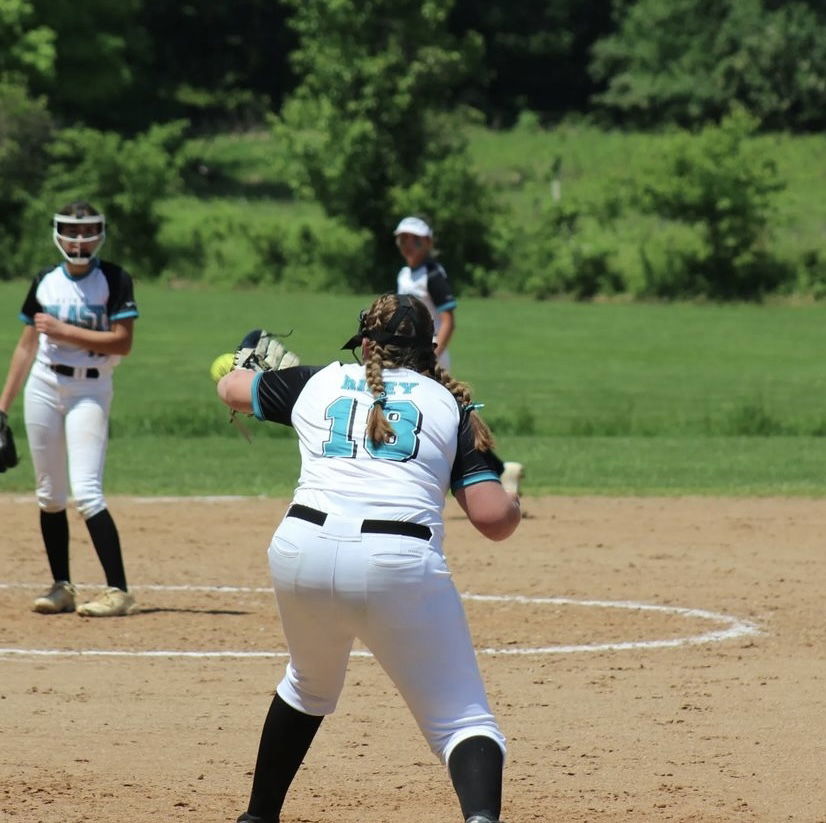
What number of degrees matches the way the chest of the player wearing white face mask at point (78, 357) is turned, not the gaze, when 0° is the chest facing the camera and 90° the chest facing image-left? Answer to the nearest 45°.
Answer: approximately 0°

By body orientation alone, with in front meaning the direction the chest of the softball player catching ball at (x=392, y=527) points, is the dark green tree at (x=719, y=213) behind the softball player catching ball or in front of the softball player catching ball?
in front

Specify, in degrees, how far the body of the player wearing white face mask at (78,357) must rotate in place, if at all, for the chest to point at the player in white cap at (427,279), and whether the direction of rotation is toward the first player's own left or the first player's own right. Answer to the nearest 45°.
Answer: approximately 135° to the first player's own left

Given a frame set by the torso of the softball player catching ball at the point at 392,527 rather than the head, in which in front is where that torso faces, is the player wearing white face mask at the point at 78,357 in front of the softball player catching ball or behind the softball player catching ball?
in front

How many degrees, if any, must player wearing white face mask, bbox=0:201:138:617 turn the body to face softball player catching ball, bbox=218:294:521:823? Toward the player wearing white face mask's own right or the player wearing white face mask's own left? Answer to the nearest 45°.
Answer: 0° — they already face them

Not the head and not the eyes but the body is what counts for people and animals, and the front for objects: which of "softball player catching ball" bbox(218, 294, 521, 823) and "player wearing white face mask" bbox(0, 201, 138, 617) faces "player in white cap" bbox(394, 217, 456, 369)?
the softball player catching ball

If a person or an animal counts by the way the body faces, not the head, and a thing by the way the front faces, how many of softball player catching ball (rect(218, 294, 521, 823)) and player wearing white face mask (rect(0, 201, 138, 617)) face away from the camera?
1

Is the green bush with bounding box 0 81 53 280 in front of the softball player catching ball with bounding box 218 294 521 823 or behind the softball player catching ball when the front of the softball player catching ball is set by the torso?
in front

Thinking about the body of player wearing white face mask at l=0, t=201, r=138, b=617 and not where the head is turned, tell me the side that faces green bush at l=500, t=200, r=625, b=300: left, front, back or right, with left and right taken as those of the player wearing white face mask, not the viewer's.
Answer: back

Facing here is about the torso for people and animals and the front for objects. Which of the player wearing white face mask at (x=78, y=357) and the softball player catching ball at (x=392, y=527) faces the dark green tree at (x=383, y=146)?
the softball player catching ball

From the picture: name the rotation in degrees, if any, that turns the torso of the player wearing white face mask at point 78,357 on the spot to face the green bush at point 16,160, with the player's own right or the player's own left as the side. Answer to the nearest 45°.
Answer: approximately 180°

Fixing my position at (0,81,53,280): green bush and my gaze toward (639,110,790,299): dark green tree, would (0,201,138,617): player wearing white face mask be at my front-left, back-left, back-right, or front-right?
front-right

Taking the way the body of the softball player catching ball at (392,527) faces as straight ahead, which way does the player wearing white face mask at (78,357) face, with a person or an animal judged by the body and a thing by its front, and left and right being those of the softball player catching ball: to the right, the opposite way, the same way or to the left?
the opposite way

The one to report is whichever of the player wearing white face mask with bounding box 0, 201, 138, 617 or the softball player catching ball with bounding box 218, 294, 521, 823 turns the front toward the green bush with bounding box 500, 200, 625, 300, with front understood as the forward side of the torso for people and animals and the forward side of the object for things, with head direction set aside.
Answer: the softball player catching ball

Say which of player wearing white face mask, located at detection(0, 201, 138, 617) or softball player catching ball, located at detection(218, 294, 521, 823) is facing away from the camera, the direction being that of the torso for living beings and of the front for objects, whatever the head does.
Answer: the softball player catching ball

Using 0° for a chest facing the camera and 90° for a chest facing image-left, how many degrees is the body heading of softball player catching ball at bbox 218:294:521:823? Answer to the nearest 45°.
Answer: approximately 180°
